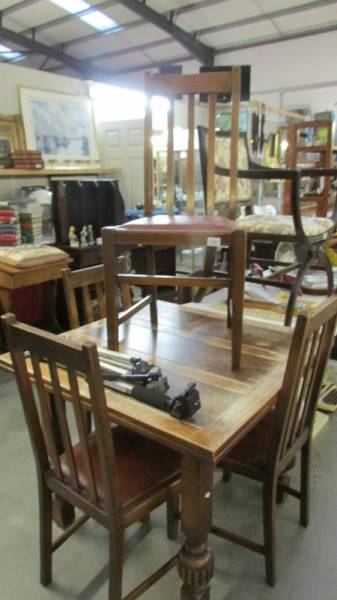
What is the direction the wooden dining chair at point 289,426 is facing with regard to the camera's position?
facing away from the viewer and to the left of the viewer

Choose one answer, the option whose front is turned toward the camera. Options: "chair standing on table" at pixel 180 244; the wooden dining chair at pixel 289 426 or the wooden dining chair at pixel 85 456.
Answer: the chair standing on table

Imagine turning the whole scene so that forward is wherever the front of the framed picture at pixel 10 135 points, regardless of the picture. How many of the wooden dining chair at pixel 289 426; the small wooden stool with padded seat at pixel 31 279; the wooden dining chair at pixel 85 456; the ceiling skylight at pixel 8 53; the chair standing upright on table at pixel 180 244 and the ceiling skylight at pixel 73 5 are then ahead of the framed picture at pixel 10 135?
4

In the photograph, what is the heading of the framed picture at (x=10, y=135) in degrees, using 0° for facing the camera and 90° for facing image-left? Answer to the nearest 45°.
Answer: approximately 0°

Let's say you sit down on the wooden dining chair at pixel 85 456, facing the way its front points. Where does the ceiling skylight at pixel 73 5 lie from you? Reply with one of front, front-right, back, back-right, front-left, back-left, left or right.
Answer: front-left

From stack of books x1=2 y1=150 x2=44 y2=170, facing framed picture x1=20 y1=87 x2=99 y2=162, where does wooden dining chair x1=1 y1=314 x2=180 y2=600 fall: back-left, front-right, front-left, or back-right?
back-right

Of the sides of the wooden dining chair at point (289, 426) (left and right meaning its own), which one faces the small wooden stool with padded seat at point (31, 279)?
front

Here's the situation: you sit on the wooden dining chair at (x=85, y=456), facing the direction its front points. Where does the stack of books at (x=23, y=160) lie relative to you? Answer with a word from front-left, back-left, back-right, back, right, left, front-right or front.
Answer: front-left

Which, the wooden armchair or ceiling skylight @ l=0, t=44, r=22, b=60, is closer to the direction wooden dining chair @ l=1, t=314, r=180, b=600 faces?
the wooden armchair

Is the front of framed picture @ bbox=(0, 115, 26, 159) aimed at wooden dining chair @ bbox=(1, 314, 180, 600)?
yes

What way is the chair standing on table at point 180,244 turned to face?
toward the camera

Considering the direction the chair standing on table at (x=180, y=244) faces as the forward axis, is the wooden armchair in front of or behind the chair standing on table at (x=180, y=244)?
behind
